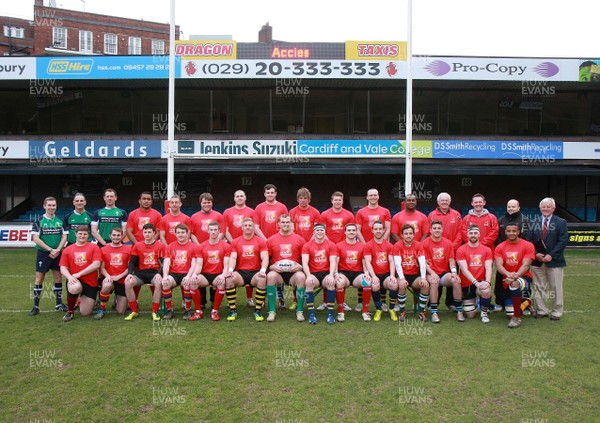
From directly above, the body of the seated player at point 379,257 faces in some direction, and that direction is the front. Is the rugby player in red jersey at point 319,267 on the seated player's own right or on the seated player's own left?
on the seated player's own right

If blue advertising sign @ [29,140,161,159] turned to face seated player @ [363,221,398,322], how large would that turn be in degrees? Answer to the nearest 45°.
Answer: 0° — it already faces them

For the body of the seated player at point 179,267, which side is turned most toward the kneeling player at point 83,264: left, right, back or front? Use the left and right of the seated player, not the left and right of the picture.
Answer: right

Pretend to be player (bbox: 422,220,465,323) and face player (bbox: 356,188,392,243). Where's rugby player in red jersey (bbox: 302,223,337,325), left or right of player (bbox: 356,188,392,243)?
left

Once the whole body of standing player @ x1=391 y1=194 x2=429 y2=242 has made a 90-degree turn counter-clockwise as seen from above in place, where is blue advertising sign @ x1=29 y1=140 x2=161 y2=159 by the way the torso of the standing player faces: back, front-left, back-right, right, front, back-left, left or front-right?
back-left

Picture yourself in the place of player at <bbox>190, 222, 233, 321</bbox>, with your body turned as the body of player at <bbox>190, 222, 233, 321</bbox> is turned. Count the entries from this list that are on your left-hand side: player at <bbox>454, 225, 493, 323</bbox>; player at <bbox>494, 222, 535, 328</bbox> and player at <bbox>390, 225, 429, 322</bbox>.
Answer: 3

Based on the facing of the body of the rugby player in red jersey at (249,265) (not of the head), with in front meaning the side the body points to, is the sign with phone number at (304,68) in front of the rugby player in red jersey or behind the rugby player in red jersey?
behind

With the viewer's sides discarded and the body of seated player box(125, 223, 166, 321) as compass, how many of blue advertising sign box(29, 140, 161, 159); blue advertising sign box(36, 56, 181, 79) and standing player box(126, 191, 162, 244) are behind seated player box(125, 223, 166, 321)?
3

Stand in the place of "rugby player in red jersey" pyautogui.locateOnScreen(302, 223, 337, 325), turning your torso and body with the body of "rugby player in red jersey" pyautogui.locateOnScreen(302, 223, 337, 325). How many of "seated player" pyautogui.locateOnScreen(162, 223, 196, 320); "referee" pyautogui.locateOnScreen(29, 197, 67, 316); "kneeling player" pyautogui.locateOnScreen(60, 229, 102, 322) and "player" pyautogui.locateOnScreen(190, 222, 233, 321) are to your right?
4

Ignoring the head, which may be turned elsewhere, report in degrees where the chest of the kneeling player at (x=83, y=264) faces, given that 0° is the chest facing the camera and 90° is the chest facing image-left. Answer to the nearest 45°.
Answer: approximately 0°

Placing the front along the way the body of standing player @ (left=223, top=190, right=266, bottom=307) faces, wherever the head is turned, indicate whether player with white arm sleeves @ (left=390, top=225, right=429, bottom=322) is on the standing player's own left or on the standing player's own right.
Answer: on the standing player's own left

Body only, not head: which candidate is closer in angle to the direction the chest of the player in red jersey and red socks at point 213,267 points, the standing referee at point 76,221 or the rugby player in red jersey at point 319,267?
the rugby player in red jersey
